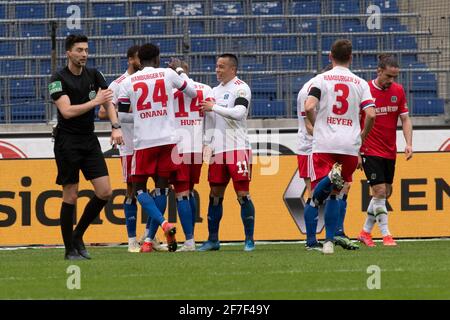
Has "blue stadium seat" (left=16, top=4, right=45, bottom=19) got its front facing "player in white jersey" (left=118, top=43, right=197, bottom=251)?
yes

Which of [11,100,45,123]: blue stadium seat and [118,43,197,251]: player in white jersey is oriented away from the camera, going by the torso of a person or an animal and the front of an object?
the player in white jersey

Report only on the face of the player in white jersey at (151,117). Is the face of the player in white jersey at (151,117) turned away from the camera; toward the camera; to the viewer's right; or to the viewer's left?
away from the camera

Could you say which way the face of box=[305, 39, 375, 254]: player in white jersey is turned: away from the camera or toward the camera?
away from the camera

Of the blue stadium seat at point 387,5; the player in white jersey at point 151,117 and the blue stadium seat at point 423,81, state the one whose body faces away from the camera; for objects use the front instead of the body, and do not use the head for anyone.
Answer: the player in white jersey

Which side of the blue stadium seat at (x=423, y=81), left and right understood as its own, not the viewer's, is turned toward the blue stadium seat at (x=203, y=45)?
right

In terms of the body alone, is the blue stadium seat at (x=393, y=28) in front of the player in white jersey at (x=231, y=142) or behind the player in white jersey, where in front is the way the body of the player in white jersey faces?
behind

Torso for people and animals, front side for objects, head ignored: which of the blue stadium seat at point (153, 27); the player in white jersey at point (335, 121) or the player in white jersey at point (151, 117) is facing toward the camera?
the blue stadium seat

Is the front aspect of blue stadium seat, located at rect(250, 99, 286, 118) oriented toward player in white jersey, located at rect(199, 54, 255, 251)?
yes

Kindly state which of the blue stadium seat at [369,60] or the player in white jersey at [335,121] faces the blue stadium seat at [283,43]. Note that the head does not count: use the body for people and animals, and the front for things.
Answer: the player in white jersey

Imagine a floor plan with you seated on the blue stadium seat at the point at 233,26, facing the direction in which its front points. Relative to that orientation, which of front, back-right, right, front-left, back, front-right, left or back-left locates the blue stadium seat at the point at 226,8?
back

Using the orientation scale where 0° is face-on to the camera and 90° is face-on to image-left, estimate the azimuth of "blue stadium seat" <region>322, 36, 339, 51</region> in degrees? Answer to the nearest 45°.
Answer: approximately 0°
